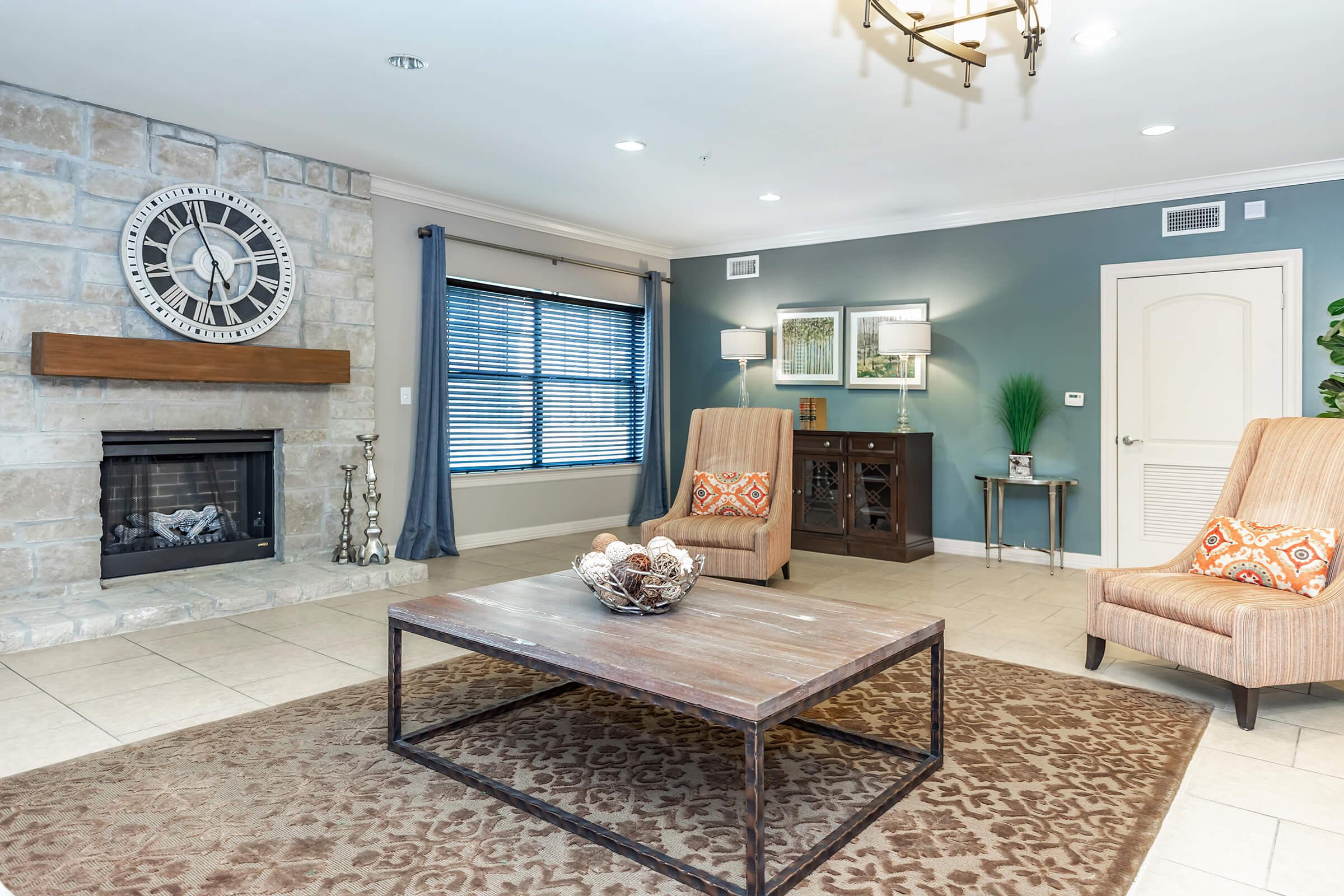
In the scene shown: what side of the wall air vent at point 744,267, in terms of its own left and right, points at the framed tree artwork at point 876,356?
left

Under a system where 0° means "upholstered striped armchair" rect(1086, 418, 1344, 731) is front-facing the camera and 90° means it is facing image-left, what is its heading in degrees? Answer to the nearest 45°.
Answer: approximately 45°

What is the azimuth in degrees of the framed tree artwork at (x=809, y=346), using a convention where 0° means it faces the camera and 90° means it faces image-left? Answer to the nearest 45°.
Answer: approximately 45°

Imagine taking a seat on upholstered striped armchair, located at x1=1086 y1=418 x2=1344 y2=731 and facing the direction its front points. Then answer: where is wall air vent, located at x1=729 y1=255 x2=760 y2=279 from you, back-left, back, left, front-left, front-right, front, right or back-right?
right

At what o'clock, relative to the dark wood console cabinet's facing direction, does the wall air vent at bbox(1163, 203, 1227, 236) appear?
The wall air vent is roughly at 8 o'clock from the dark wood console cabinet.

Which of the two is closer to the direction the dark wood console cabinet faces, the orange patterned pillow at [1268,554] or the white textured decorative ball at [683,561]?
the white textured decorative ball

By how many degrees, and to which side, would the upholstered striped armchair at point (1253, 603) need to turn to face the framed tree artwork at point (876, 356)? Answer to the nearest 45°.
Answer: approximately 90° to its right

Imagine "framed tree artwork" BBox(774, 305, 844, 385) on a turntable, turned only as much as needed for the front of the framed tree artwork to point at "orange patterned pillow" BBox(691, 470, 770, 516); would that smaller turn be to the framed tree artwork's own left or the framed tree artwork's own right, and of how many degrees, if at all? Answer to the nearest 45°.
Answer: approximately 45° to the framed tree artwork's own left

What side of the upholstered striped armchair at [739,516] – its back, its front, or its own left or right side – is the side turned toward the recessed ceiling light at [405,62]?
front

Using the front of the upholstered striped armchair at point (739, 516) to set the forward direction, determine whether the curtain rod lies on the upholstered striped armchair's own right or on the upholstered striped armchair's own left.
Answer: on the upholstered striped armchair's own right

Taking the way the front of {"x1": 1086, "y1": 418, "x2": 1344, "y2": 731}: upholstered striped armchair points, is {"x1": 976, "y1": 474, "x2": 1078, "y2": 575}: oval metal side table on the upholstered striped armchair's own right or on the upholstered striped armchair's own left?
on the upholstered striped armchair's own right

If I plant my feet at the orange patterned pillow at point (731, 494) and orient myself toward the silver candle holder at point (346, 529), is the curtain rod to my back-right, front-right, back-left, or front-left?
front-right

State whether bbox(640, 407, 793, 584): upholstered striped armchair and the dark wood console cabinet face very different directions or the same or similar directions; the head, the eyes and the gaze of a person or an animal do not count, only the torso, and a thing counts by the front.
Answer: same or similar directions

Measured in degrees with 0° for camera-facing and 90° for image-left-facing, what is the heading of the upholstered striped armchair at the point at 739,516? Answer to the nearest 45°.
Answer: approximately 45°

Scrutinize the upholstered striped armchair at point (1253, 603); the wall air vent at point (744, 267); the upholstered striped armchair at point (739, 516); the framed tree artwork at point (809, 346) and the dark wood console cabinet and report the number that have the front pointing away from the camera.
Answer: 0

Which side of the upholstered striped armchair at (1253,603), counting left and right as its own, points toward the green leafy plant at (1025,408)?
right
